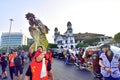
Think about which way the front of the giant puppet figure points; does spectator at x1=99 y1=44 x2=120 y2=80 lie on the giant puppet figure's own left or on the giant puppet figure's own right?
on the giant puppet figure's own left

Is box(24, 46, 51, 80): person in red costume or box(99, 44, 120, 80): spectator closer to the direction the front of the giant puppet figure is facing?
the person in red costume

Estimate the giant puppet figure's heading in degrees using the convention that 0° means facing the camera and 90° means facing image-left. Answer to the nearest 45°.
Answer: approximately 45°

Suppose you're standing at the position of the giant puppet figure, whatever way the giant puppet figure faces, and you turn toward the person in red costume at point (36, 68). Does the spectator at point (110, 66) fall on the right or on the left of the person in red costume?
left
